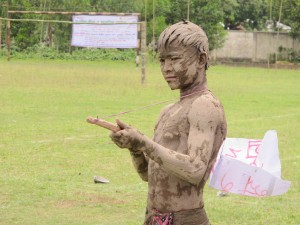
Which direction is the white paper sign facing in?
toward the camera

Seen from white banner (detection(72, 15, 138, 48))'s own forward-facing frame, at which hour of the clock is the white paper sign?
The white paper sign is roughly at 12 o'clock from the white banner.

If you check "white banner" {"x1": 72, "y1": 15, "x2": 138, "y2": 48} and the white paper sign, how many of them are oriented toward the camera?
2

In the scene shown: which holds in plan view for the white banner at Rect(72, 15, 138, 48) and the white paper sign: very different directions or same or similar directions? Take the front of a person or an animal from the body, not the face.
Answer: same or similar directions

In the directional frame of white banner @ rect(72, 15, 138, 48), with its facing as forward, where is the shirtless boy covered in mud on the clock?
The shirtless boy covered in mud is roughly at 12 o'clock from the white banner.

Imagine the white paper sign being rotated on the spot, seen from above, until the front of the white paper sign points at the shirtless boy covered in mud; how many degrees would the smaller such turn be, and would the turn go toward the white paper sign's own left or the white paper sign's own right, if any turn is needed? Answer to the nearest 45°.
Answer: approximately 45° to the white paper sign's own right

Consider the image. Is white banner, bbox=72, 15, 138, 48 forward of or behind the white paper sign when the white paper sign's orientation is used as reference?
behind

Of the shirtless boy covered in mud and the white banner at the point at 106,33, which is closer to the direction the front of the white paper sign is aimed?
the shirtless boy covered in mud

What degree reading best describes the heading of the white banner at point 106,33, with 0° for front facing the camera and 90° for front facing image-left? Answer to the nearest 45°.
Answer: approximately 0°
